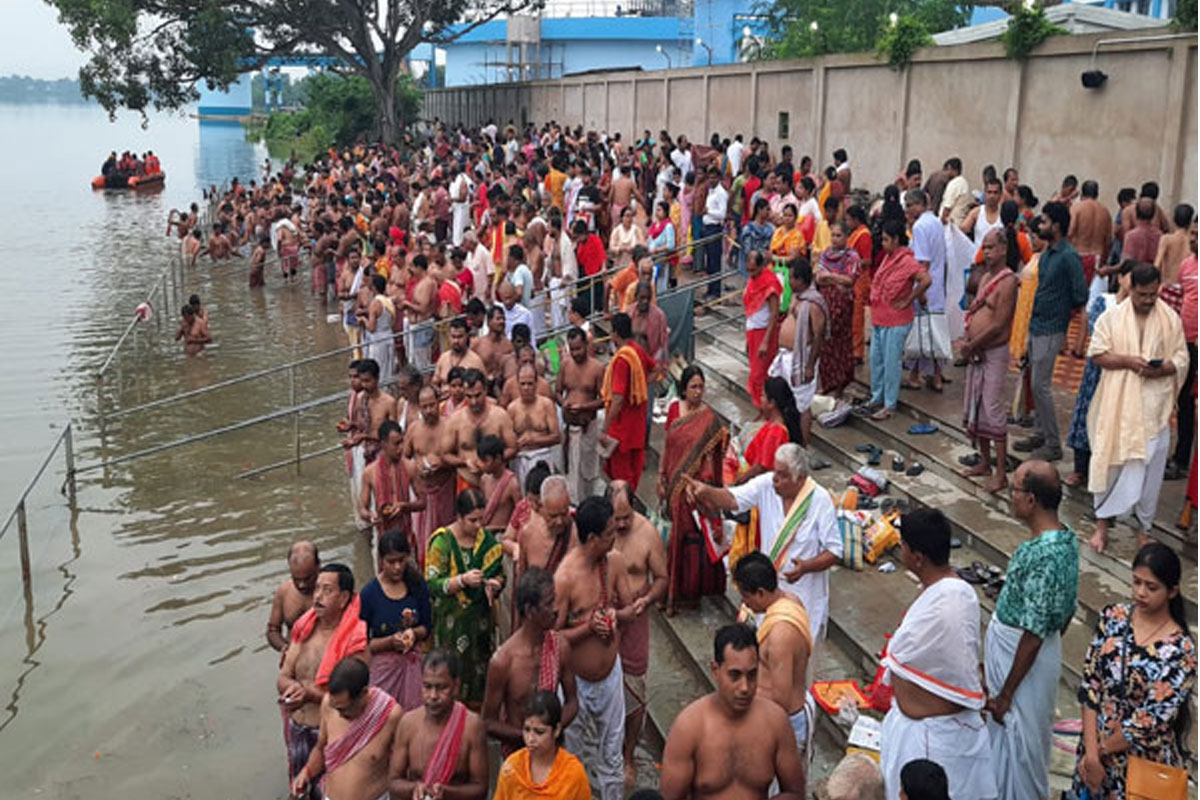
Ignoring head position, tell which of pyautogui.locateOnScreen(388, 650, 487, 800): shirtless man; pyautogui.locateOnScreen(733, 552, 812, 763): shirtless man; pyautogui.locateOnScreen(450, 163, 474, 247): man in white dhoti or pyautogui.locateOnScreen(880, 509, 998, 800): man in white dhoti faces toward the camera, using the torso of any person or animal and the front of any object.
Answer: pyautogui.locateOnScreen(388, 650, 487, 800): shirtless man

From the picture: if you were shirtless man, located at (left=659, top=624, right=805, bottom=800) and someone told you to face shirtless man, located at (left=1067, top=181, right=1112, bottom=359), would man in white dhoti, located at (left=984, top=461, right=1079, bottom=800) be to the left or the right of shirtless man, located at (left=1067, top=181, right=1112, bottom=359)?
right

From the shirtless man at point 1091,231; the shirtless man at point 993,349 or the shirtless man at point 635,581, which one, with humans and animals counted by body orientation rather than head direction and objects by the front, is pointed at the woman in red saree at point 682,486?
the shirtless man at point 993,349

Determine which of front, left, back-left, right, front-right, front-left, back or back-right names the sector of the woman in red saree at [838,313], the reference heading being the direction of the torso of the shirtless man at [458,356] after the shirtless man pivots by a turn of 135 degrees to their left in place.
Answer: front

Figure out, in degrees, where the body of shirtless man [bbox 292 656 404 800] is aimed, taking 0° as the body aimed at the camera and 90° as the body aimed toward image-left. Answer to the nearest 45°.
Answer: approximately 45°

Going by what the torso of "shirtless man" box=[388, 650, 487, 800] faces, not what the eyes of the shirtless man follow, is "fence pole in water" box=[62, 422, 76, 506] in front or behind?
behind

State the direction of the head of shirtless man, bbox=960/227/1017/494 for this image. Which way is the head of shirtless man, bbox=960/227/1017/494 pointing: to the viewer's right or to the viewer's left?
to the viewer's left

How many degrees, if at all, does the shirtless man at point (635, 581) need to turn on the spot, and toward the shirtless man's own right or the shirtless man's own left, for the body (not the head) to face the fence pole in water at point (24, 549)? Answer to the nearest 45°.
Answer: approximately 90° to the shirtless man's own right

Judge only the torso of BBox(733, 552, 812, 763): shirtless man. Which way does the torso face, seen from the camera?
to the viewer's left

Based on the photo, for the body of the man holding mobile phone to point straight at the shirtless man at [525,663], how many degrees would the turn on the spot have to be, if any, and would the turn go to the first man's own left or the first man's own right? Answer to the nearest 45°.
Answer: approximately 45° to the first man's own right

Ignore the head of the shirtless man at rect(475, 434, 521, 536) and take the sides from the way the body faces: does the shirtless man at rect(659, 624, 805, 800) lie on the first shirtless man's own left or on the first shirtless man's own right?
on the first shirtless man's own left
